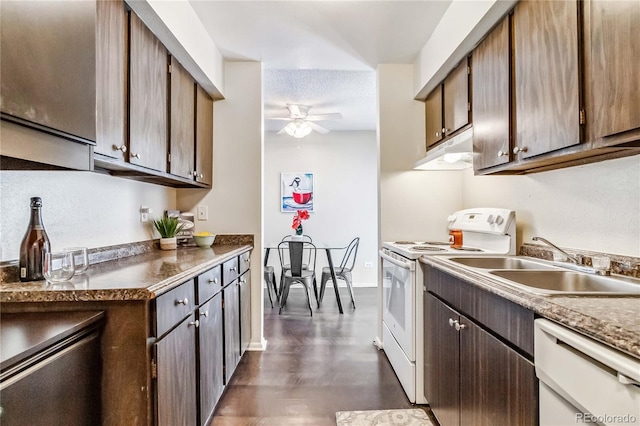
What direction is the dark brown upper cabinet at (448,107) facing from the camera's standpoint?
to the viewer's left

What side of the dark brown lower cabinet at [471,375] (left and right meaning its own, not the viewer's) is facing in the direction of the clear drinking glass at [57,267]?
front

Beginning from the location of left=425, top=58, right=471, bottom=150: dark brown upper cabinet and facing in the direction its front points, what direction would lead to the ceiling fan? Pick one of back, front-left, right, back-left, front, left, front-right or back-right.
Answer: front-right

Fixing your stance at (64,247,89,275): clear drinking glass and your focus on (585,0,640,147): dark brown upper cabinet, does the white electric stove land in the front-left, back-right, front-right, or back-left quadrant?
front-left

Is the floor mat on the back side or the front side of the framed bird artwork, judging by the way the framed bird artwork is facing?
on the front side

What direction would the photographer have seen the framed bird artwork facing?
facing the viewer

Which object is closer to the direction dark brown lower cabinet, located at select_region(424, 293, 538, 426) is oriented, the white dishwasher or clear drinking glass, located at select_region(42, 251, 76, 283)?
the clear drinking glass

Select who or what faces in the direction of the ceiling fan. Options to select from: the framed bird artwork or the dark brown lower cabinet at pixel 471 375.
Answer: the framed bird artwork

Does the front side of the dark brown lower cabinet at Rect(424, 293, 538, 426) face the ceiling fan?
no

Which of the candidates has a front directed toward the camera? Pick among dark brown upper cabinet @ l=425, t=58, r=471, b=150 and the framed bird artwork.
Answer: the framed bird artwork

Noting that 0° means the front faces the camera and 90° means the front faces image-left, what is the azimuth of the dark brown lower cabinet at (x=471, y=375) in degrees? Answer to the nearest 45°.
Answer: approximately 45°

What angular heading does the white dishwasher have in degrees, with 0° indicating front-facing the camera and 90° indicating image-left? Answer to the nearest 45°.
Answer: approximately 45°

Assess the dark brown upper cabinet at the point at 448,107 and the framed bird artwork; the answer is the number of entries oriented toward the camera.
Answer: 1

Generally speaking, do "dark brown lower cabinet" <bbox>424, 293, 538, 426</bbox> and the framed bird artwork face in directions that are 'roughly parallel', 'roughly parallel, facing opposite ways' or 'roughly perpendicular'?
roughly perpendicular

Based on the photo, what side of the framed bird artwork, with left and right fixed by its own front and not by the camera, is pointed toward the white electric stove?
front

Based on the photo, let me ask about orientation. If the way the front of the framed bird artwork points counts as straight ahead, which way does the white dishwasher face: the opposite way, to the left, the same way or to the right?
to the right
